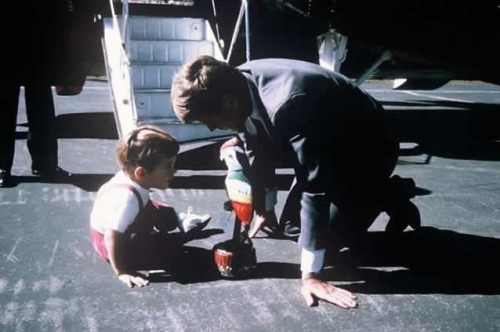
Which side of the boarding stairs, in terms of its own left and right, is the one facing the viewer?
front

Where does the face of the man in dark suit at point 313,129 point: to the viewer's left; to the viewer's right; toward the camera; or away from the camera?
to the viewer's left

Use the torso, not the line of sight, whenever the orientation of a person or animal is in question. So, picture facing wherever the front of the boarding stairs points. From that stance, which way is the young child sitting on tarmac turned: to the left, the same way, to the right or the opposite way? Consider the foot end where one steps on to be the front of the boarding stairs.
to the left

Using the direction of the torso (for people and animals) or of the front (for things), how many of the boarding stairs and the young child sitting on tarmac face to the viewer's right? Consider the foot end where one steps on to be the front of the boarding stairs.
1

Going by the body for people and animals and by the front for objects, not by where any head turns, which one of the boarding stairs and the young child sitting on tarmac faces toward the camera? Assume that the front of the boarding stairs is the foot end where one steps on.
the boarding stairs

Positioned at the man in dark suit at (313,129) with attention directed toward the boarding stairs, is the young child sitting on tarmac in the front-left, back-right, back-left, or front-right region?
front-left

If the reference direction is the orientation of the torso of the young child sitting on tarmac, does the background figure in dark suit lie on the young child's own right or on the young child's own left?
on the young child's own left

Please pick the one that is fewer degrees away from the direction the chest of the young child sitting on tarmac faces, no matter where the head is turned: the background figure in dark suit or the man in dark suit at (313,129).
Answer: the man in dark suit

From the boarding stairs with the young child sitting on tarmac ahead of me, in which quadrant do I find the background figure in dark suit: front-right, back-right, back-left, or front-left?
front-right

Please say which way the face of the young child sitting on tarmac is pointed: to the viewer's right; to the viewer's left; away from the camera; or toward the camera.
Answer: to the viewer's right

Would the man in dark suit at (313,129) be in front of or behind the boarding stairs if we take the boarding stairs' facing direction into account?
in front

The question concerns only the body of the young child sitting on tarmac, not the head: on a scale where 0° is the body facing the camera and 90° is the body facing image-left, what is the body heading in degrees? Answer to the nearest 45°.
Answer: approximately 270°

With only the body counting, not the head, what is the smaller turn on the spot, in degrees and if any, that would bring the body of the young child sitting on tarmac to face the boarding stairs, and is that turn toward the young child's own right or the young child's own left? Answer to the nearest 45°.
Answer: approximately 90° to the young child's own left

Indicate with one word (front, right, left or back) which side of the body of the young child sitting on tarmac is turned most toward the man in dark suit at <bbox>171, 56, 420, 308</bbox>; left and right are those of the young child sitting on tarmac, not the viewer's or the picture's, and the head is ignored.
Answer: front

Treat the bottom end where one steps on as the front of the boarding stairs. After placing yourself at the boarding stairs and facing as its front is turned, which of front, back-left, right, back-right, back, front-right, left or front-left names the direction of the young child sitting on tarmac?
front
